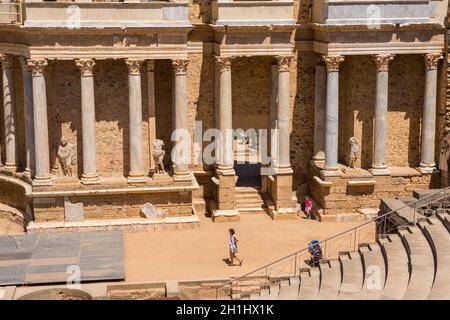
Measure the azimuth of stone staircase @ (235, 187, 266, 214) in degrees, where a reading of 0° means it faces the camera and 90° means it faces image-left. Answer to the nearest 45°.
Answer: approximately 0°

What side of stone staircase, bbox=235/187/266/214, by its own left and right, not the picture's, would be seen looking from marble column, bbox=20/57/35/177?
right

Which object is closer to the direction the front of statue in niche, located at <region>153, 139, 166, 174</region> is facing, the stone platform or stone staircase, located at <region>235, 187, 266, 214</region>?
the stone platform

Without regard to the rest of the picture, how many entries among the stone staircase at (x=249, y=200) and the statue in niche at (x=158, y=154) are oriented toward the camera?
2

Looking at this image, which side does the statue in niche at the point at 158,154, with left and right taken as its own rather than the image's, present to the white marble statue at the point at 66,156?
right

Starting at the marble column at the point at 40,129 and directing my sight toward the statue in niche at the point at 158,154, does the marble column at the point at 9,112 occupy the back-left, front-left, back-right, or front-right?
back-left

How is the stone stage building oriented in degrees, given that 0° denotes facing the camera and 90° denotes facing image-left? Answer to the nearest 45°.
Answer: approximately 0°
